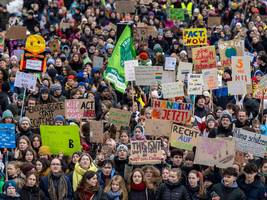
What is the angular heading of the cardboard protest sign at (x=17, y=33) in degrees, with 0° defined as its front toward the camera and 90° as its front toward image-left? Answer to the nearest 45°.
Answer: approximately 0°

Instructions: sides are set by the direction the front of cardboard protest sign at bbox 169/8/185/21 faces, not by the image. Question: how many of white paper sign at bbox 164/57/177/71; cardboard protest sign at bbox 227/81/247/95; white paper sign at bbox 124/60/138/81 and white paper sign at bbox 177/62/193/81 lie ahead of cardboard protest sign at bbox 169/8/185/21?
4

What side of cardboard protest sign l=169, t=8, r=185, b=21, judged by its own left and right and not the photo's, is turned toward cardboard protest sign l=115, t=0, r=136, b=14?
right

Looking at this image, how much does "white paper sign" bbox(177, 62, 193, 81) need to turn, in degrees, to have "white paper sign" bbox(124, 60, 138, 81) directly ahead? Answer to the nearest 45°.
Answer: approximately 45° to its right

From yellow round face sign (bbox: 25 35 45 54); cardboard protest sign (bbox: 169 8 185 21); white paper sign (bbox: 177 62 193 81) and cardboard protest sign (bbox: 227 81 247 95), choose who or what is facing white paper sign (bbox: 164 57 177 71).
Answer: cardboard protest sign (bbox: 169 8 185 21)

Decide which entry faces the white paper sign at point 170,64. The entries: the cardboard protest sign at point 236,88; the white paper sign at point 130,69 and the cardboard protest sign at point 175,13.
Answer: the cardboard protest sign at point 175,13

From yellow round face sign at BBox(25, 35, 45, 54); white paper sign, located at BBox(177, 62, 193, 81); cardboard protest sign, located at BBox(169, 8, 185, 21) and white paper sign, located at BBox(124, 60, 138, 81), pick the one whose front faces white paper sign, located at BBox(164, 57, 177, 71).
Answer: the cardboard protest sign

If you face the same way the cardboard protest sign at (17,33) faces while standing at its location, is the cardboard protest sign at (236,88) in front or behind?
in front

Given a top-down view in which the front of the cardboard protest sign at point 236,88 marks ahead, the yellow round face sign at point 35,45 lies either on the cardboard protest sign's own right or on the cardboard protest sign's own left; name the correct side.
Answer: on the cardboard protest sign's own right

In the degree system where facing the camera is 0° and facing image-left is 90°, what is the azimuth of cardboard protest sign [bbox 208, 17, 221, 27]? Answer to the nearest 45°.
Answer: approximately 0°

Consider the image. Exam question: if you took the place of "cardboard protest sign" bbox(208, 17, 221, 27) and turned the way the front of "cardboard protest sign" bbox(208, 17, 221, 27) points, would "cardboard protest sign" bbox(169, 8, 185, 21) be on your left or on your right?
on your right
